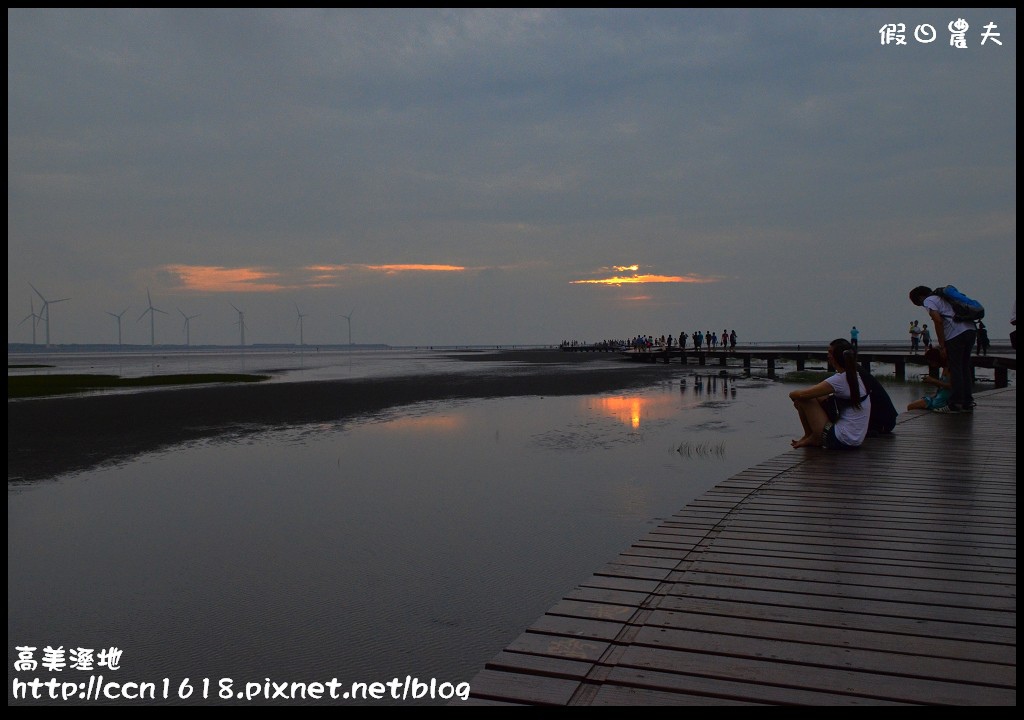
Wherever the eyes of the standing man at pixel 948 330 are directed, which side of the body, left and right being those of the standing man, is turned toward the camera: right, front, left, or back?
left

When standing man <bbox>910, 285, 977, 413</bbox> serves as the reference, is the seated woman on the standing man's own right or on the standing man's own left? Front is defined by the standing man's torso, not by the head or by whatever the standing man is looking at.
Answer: on the standing man's own left
